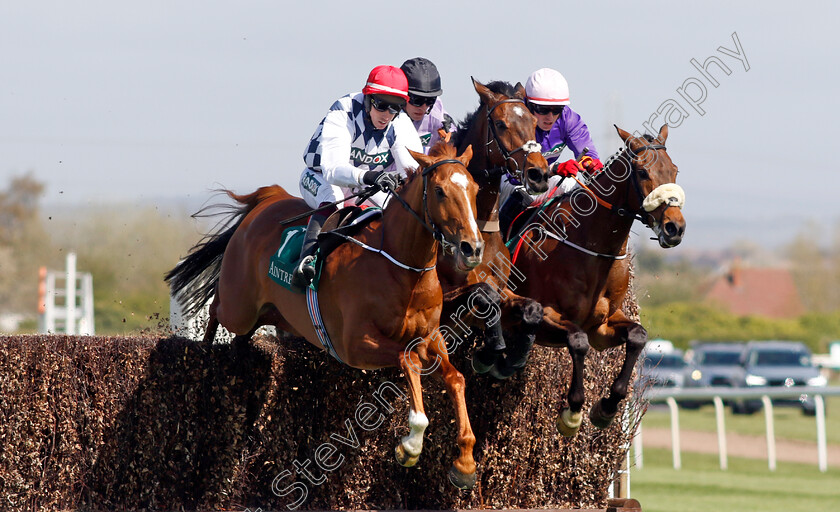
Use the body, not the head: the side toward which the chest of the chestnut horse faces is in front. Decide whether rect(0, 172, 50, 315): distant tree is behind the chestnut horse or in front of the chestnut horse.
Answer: behind

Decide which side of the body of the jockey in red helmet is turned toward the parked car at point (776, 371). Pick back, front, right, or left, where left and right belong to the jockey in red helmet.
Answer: left

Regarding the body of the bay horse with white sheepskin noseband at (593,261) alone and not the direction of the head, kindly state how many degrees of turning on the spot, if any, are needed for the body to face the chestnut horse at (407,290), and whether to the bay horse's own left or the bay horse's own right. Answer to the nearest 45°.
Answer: approximately 90° to the bay horse's own right

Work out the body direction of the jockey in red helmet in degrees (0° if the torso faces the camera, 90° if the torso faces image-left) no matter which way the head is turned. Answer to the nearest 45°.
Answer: approximately 315°

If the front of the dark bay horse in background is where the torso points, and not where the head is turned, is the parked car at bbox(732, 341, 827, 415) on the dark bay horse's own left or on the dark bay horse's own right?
on the dark bay horse's own left

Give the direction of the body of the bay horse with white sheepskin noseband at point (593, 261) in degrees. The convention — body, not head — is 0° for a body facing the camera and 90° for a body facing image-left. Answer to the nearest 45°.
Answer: approximately 315°

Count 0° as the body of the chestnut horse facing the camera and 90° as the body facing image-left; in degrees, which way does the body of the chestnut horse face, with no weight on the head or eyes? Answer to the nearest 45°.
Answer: approximately 315°

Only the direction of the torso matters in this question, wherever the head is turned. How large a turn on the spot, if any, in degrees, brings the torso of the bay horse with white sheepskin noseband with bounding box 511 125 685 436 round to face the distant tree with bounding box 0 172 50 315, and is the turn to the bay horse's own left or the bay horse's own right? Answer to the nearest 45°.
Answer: approximately 180°
